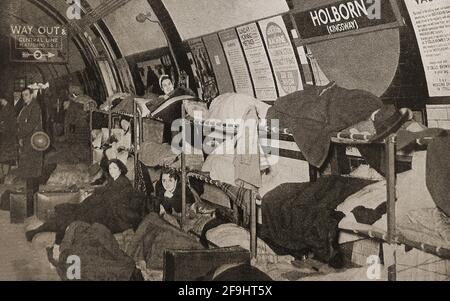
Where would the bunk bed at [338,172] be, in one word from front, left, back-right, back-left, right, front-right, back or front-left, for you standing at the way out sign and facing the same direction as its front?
front-left

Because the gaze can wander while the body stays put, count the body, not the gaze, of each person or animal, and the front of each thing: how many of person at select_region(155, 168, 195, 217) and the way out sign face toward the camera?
2

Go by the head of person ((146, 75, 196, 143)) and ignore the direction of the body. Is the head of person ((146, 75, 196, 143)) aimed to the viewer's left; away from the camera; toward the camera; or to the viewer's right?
toward the camera

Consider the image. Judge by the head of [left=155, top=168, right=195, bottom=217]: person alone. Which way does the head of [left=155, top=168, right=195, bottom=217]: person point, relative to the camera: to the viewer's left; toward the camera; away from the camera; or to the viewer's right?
toward the camera

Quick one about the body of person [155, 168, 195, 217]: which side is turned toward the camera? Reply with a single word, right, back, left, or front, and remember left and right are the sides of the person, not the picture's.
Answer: front

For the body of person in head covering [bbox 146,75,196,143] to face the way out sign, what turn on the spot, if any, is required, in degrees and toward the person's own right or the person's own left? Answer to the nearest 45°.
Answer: approximately 90° to the person's own right

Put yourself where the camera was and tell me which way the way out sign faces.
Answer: facing the viewer

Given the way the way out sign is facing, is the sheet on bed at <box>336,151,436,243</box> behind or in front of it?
in front

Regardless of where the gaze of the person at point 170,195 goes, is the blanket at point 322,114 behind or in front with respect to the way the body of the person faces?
in front

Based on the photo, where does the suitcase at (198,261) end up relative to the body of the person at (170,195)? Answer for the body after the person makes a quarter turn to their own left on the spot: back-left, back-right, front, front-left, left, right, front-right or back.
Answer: right

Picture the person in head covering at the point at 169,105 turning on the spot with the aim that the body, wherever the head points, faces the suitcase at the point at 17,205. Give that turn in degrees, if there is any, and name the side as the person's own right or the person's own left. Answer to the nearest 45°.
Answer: approximately 90° to the person's own right

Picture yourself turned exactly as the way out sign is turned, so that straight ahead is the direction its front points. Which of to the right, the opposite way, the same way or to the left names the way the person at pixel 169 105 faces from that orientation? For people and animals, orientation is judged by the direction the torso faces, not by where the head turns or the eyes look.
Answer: the same way

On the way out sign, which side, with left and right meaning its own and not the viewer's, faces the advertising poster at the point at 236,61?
left

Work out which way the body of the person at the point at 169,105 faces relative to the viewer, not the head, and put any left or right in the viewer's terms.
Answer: facing the viewer
